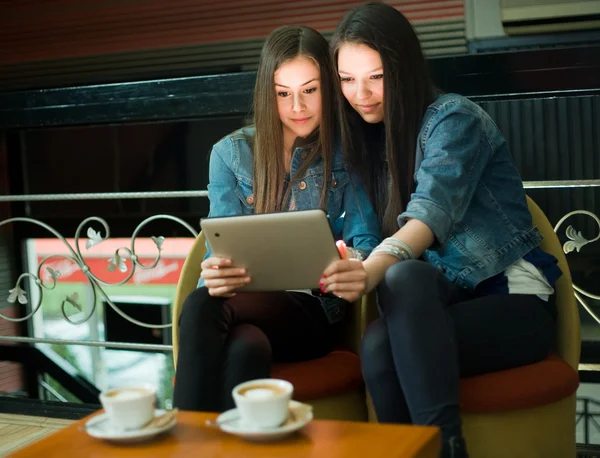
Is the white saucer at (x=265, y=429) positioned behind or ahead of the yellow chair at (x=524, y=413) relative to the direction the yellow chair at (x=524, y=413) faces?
ahead

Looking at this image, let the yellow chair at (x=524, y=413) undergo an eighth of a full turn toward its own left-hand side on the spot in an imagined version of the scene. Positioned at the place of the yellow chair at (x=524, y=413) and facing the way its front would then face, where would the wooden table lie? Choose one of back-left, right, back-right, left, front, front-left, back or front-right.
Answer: front-right

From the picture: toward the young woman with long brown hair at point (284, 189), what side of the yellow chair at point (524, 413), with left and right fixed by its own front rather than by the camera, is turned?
right

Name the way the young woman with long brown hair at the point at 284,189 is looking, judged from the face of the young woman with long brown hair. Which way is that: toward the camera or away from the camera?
toward the camera

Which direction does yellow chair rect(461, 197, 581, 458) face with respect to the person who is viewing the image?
facing the viewer and to the left of the viewer

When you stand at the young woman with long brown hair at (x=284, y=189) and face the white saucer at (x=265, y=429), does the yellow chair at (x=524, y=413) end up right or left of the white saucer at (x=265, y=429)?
left

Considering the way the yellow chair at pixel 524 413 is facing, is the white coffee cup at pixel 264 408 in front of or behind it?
in front

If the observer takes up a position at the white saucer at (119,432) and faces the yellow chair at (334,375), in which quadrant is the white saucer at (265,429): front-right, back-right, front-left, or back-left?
front-right

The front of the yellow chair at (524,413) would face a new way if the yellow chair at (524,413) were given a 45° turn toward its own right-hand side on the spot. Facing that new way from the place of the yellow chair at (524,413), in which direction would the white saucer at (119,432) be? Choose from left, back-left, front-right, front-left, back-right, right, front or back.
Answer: front-left

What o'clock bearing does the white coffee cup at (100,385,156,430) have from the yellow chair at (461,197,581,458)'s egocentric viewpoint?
The white coffee cup is roughly at 12 o'clock from the yellow chair.
